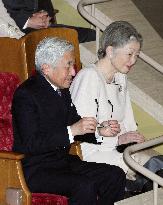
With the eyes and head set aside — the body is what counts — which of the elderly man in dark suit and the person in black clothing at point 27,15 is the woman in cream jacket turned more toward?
the elderly man in dark suit

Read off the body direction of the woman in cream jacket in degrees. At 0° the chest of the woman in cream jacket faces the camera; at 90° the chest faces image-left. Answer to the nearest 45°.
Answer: approximately 315°

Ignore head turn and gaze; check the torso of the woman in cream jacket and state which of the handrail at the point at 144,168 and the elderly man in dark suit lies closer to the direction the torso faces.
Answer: the handrail

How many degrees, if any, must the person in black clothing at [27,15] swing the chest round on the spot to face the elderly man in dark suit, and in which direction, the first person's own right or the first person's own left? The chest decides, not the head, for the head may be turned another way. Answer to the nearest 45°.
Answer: approximately 45° to the first person's own right

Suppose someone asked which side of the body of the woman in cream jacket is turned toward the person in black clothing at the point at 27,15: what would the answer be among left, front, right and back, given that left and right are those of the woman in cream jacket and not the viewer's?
back

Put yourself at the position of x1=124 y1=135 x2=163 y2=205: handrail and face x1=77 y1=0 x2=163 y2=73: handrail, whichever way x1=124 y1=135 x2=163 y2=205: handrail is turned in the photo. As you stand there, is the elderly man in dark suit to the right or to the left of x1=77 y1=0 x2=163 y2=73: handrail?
left

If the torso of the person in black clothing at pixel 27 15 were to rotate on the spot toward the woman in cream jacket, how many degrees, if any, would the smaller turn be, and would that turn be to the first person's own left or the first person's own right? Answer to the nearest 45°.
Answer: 0° — they already face them

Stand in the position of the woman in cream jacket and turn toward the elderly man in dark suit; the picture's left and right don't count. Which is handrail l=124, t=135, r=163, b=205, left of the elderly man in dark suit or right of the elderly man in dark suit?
left

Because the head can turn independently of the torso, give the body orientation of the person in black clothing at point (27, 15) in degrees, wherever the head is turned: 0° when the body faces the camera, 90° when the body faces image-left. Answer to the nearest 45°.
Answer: approximately 315°
